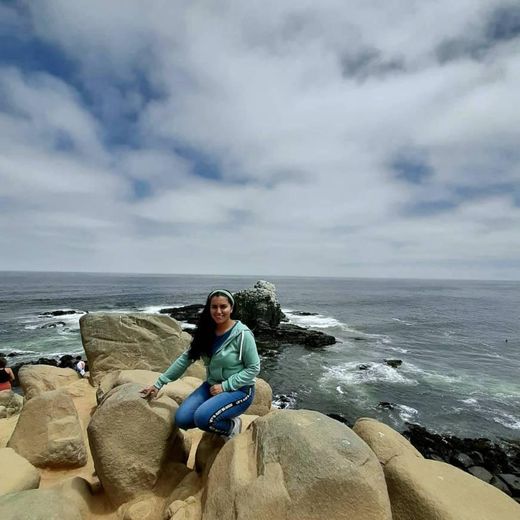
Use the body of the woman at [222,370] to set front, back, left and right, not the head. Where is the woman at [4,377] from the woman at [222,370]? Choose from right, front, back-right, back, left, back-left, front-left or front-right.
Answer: right

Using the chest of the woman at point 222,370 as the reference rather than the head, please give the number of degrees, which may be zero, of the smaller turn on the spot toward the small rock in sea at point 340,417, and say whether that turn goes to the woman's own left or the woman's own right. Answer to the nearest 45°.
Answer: approximately 180°

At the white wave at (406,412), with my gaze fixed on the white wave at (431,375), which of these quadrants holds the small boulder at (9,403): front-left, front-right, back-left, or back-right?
back-left

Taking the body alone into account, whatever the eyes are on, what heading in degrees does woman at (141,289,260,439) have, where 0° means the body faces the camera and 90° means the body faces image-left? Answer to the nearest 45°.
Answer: approximately 45°

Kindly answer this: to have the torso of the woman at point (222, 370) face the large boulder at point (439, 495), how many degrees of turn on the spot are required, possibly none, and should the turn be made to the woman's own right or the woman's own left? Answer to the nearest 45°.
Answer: approximately 90° to the woman's own left

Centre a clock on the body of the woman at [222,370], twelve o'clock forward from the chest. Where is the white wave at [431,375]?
The white wave is roughly at 6 o'clock from the woman.

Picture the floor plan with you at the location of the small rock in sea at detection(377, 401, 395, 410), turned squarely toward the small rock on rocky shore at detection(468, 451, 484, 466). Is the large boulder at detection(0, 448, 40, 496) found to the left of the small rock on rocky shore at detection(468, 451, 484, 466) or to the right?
right
